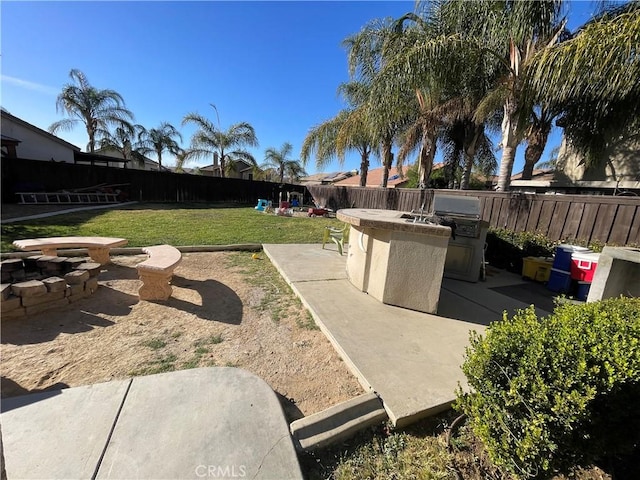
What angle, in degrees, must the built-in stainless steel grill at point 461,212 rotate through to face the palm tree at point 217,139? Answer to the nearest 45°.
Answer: approximately 135° to its right

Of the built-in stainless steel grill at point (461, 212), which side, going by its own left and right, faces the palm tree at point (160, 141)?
right

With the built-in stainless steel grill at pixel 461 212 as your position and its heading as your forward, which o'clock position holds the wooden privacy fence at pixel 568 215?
The wooden privacy fence is roughly at 8 o'clock from the built-in stainless steel grill.

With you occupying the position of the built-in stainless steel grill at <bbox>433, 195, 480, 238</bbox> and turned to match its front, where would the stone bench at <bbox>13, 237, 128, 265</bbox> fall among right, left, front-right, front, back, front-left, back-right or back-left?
front-right

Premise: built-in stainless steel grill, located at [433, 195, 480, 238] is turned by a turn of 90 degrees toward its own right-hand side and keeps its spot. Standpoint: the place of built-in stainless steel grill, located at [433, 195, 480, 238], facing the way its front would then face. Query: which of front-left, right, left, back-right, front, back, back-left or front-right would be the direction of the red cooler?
back

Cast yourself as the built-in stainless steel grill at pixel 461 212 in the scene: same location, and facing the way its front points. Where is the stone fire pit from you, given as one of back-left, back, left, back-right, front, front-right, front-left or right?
front-right

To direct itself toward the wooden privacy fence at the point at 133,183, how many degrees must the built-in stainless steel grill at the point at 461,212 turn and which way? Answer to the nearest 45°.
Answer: approximately 90° to its right

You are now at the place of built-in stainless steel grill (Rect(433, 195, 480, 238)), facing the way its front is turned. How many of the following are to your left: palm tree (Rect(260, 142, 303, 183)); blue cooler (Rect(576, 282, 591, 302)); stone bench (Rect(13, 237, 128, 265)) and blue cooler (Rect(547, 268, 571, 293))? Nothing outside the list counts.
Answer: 2

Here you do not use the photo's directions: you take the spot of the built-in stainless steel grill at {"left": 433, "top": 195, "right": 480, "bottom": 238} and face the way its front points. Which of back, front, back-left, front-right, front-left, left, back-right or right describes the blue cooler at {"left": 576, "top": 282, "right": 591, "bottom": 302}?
left

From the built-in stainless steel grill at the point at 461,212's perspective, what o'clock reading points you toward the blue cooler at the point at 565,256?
The blue cooler is roughly at 9 o'clock from the built-in stainless steel grill.

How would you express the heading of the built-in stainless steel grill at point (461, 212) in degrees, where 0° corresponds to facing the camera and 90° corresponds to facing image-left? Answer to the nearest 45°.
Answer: approximately 0°
